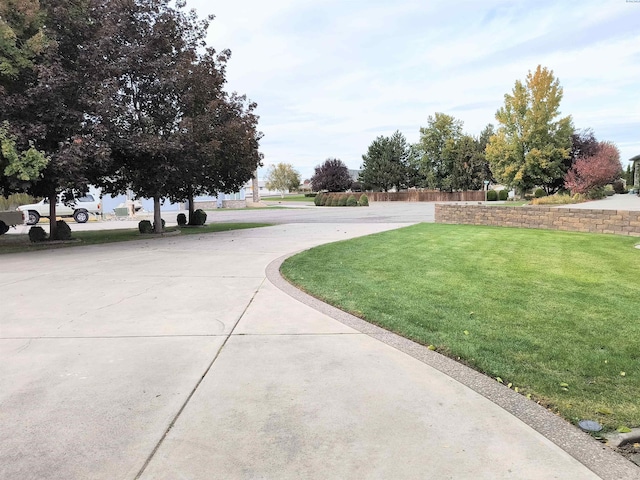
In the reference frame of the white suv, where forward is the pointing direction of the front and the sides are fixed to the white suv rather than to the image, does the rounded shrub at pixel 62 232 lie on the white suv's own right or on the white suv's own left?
on the white suv's own left

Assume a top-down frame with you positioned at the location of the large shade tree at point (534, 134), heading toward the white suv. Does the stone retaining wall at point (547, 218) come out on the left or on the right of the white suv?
left

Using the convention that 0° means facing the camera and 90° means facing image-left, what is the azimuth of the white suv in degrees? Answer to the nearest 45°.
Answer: approximately 90°

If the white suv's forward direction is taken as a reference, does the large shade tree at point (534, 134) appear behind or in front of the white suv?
behind

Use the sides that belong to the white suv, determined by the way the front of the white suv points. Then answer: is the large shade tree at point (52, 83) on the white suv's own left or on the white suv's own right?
on the white suv's own left
